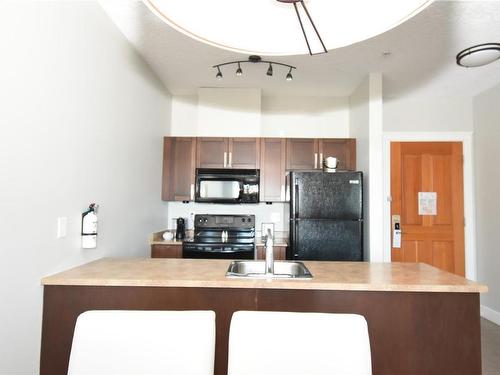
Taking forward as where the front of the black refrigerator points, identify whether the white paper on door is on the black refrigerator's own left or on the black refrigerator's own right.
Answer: on the black refrigerator's own left

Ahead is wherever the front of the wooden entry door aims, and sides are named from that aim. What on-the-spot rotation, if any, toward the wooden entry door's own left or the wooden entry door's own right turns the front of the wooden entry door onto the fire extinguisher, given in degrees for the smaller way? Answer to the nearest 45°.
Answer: approximately 45° to the wooden entry door's own right

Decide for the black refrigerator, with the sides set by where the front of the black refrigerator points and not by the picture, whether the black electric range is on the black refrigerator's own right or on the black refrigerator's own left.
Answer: on the black refrigerator's own right

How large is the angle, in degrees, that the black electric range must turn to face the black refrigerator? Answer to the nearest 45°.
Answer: approximately 45° to its left

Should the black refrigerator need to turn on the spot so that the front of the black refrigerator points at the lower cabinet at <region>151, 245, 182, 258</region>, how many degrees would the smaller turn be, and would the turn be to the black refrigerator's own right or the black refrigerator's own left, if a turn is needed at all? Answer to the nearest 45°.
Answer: approximately 90° to the black refrigerator's own right

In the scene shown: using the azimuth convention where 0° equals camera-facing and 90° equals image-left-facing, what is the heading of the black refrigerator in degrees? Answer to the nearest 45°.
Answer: approximately 0°

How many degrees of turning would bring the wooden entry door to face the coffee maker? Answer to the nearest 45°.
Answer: approximately 45° to its right
